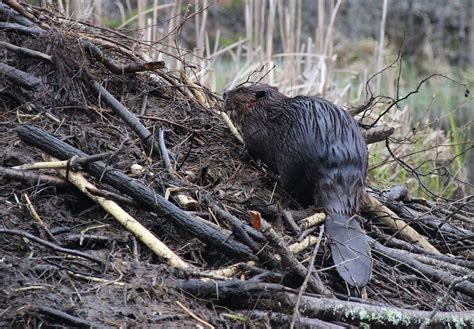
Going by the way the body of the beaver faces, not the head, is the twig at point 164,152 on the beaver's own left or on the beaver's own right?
on the beaver's own left

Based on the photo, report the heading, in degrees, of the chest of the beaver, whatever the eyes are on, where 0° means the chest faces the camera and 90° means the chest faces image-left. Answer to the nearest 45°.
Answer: approximately 135°

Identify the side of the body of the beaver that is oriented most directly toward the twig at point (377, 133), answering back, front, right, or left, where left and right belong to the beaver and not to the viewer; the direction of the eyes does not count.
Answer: right
